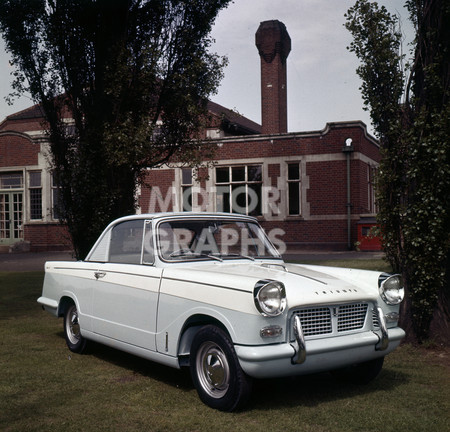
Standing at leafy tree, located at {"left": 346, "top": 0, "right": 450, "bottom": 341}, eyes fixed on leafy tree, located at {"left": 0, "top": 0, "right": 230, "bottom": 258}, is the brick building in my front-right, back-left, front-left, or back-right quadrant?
front-right

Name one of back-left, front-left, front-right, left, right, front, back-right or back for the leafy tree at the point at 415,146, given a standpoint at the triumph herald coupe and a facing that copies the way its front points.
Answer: left

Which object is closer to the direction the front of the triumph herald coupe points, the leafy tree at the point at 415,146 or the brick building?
the leafy tree

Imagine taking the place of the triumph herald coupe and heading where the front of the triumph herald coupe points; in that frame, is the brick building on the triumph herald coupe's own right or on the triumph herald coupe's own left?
on the triumph herald coupe's own left

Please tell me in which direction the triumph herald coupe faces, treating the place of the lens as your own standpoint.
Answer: facing the viewer and to the right of the viewer

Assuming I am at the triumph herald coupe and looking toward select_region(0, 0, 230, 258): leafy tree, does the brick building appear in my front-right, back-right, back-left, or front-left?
front-right

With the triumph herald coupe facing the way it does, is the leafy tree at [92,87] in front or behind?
behind

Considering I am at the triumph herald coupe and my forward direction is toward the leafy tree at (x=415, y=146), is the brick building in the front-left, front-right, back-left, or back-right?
front-left
